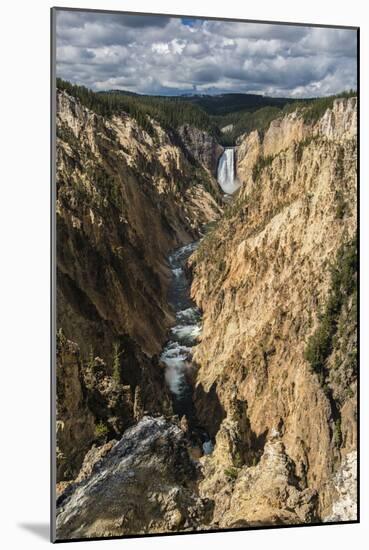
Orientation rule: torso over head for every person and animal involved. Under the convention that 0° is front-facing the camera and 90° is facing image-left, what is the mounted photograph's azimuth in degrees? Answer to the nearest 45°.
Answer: approximately 315°
